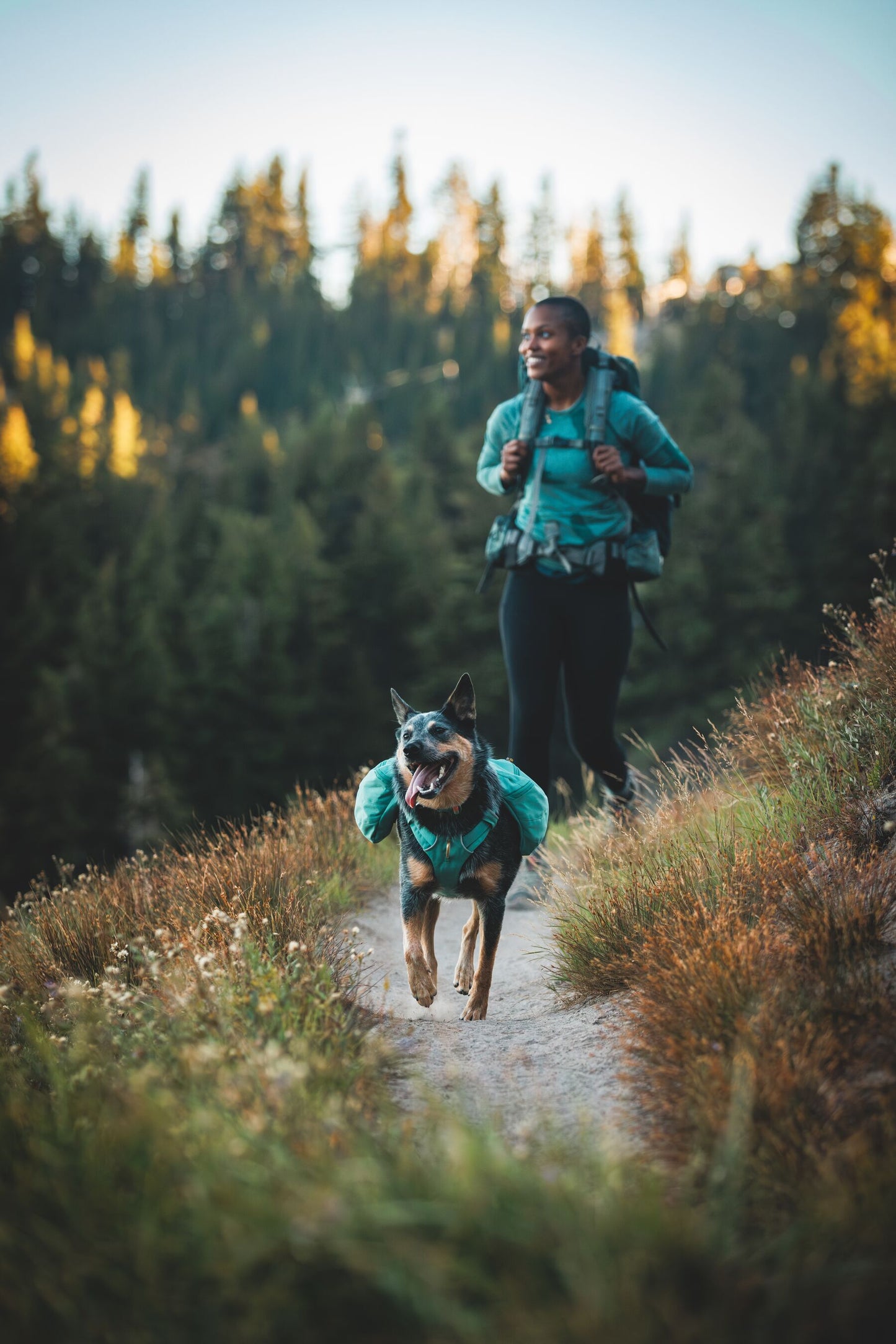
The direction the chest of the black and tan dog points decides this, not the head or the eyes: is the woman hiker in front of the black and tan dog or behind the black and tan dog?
behind

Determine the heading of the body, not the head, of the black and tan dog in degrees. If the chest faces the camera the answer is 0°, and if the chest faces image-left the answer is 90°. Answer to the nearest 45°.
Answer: approximately 0°
